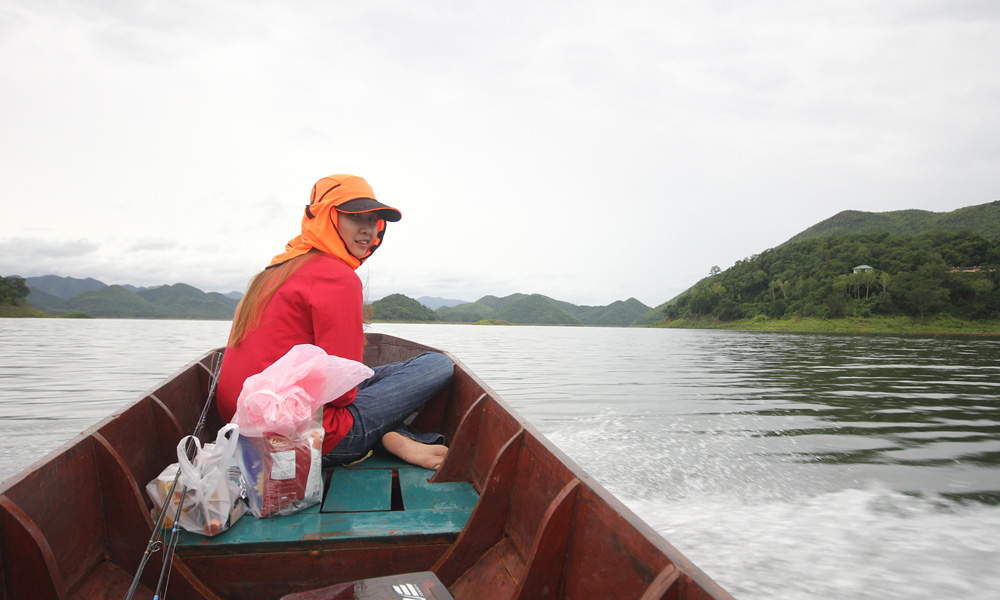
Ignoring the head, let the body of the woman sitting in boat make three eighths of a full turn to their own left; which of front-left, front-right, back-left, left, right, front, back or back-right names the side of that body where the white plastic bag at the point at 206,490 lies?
left

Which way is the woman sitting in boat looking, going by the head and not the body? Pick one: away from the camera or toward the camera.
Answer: toward the camera

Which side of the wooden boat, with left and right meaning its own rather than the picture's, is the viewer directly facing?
back

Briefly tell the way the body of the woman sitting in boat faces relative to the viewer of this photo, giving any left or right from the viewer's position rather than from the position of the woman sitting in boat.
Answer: facing to the right of the viewer
